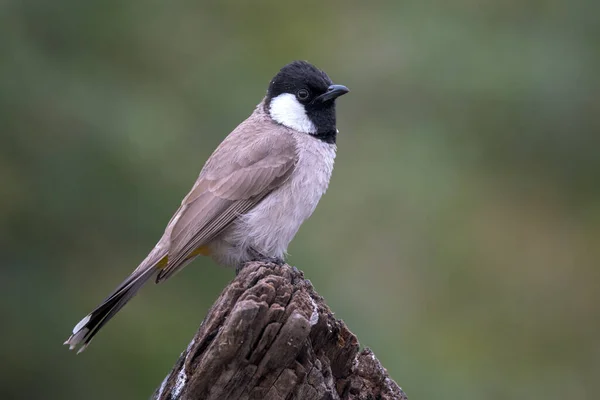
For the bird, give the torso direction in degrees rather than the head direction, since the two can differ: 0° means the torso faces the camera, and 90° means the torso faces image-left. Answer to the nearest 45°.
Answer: approximately 270°
